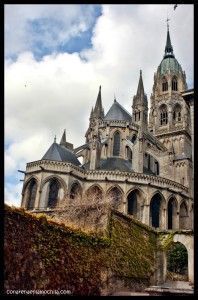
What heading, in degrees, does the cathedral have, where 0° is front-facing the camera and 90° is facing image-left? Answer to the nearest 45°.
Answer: approximately 225°
